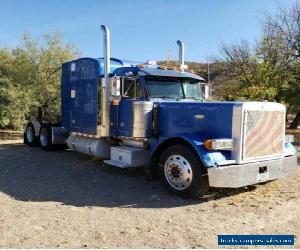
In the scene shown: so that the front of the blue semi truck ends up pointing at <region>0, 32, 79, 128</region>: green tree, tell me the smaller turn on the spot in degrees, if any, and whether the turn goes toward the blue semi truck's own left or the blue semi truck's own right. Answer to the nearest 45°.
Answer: approximately 180°

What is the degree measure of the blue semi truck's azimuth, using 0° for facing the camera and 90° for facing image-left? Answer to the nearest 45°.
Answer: approximately 315°
